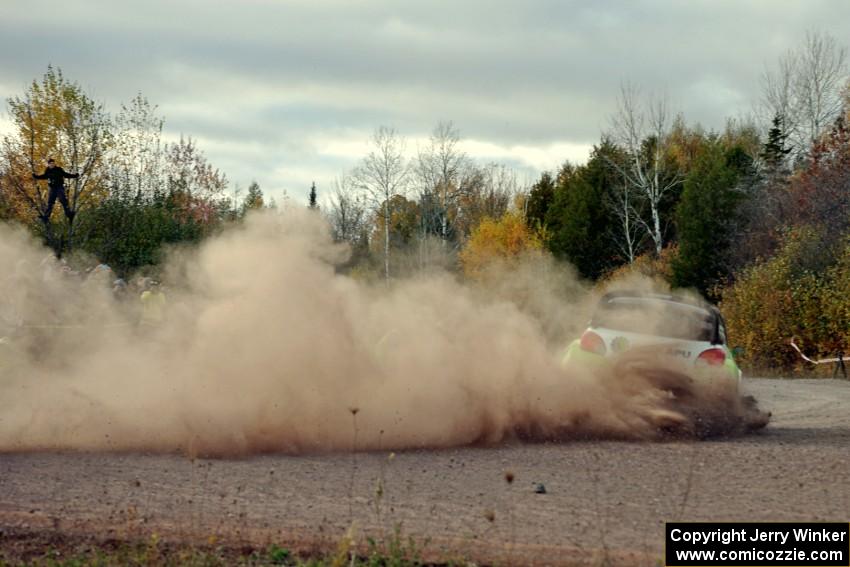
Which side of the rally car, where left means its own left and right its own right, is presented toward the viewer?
back

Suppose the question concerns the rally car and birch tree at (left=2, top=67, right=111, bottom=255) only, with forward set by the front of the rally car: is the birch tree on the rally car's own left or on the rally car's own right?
on the rally car's own left

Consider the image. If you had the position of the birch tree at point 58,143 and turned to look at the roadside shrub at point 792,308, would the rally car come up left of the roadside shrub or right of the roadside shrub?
right

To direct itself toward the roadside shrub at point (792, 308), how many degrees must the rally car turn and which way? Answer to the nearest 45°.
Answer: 0° — it already faces it

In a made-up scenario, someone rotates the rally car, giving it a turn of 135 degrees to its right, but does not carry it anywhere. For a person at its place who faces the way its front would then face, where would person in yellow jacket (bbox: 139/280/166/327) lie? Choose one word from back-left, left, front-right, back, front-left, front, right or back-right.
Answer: back-right

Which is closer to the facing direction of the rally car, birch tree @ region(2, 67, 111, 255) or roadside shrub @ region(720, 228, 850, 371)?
the roadside shrub
